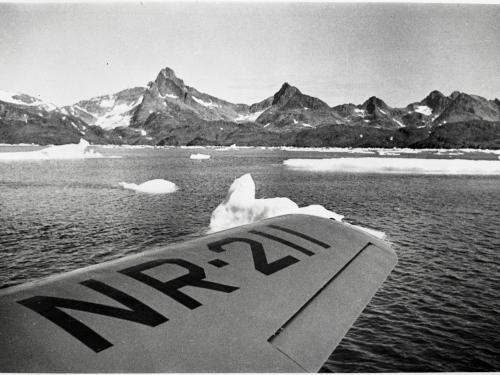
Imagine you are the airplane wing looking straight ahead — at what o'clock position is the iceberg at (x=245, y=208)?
The iceberg is roughly at 2 o'clock from the airplane wing.

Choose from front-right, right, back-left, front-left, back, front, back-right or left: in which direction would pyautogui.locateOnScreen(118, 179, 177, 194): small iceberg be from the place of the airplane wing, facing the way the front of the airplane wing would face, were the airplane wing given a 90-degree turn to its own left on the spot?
back-right

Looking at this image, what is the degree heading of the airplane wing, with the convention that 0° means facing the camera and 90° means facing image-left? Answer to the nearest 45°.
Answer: approximately 135°
